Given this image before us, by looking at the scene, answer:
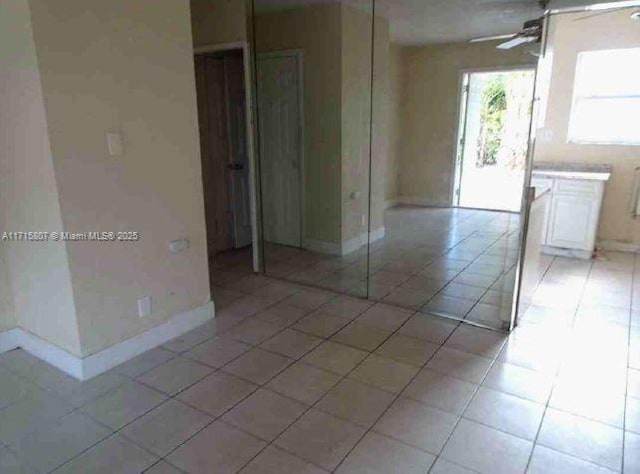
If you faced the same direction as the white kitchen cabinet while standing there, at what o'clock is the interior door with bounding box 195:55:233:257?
The interior door is roughly at 2 o'clock from the white kitchen cabinet.

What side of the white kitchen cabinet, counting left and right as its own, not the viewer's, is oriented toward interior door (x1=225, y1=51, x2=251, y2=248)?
right

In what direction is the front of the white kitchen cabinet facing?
toward the camera
